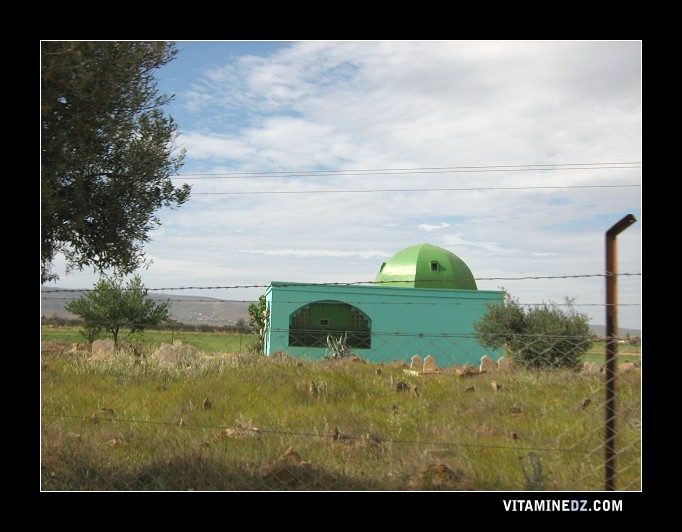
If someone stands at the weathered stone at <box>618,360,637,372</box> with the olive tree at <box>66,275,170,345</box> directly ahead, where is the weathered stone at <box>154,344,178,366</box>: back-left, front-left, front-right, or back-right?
front-left
